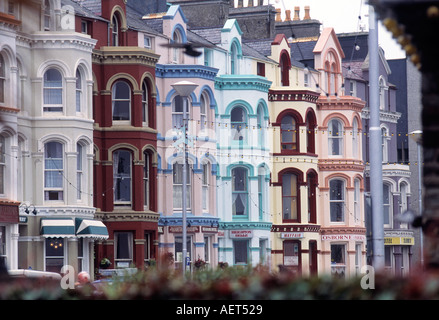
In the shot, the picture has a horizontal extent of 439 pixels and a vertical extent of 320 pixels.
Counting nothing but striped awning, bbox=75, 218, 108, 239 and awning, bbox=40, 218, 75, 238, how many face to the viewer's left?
0

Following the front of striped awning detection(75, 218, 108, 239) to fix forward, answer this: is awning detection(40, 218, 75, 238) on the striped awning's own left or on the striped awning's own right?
on the striped awning's own right

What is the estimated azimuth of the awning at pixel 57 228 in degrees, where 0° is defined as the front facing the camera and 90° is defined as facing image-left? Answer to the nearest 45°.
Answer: approximately 0°

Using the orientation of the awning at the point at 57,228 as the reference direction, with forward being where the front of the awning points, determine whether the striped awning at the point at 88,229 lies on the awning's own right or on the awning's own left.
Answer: on the awning's own left
